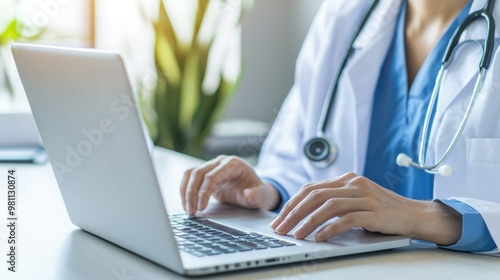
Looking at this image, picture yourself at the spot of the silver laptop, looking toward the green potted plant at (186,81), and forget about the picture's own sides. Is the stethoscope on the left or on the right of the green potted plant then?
right

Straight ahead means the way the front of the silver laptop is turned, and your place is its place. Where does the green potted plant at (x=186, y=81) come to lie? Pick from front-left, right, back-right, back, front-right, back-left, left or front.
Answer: front-left

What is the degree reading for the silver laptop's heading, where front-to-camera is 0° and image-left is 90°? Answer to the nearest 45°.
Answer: approximately 225°

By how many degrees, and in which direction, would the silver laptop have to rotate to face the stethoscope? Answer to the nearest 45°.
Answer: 0° — it already faces it

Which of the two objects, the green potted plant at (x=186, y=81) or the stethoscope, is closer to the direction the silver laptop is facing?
the stethoscope
